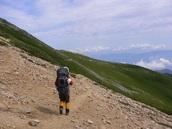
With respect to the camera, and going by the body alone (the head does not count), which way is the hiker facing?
away from the camera
